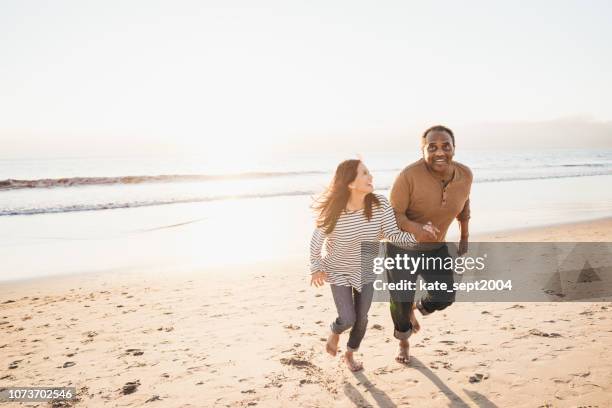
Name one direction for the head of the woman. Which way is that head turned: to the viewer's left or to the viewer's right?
to the viewer's right

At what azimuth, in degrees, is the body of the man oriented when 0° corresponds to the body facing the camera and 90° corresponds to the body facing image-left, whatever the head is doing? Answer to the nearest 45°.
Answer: approximately 0°

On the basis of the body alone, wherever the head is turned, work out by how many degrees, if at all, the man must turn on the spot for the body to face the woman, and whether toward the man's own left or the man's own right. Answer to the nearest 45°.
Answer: approximately 45° to the man's own right
